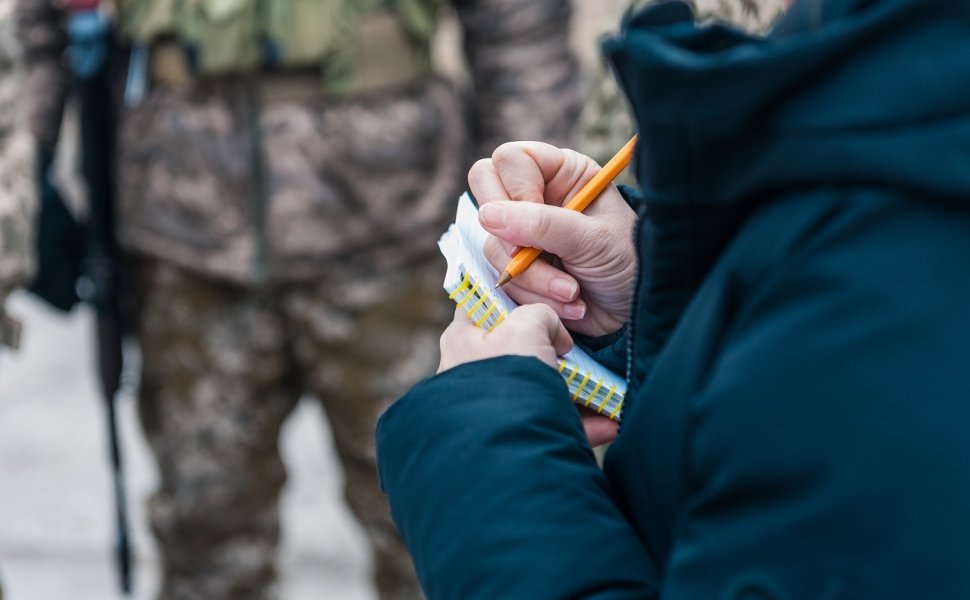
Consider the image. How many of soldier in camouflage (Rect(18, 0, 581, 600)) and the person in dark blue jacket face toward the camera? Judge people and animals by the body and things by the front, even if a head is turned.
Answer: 1

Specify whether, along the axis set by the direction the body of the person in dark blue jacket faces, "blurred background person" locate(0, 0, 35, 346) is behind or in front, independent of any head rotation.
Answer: in front

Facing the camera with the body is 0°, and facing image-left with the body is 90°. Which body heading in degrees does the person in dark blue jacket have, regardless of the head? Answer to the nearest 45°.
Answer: approximately 90°

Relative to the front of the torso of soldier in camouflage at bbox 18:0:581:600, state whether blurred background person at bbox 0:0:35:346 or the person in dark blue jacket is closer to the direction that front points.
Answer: the person in dark blue jacket

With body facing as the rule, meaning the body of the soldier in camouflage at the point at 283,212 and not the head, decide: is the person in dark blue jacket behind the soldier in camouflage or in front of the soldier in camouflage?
in front

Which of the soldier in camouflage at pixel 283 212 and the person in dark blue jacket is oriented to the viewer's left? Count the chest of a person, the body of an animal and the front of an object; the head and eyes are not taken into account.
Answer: the person in dark blue jacket

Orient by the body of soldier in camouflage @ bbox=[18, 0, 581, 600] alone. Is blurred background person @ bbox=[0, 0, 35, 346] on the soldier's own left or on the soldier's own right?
on the soldier's own right

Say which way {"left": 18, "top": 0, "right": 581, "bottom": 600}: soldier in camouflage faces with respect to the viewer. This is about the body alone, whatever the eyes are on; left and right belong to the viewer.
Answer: facing the viewer

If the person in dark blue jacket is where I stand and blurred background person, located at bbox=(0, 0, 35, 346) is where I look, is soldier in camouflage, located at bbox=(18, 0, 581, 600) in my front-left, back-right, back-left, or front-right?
front-right
